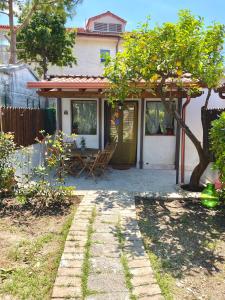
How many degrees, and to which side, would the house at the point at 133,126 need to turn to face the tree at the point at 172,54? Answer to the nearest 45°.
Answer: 0° — it already faces it

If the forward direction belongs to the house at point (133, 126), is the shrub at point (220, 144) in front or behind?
in front

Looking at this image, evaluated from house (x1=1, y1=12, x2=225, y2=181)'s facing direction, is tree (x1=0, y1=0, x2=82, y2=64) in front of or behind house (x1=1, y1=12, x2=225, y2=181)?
behind

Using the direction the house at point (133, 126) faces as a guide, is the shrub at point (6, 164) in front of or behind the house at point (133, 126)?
in front

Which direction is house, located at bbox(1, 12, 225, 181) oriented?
toward the camera

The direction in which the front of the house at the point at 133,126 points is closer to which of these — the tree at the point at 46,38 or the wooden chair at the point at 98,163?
the wooden chair

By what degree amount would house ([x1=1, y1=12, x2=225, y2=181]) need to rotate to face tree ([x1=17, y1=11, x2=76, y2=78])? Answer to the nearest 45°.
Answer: approximately 135° to its right
